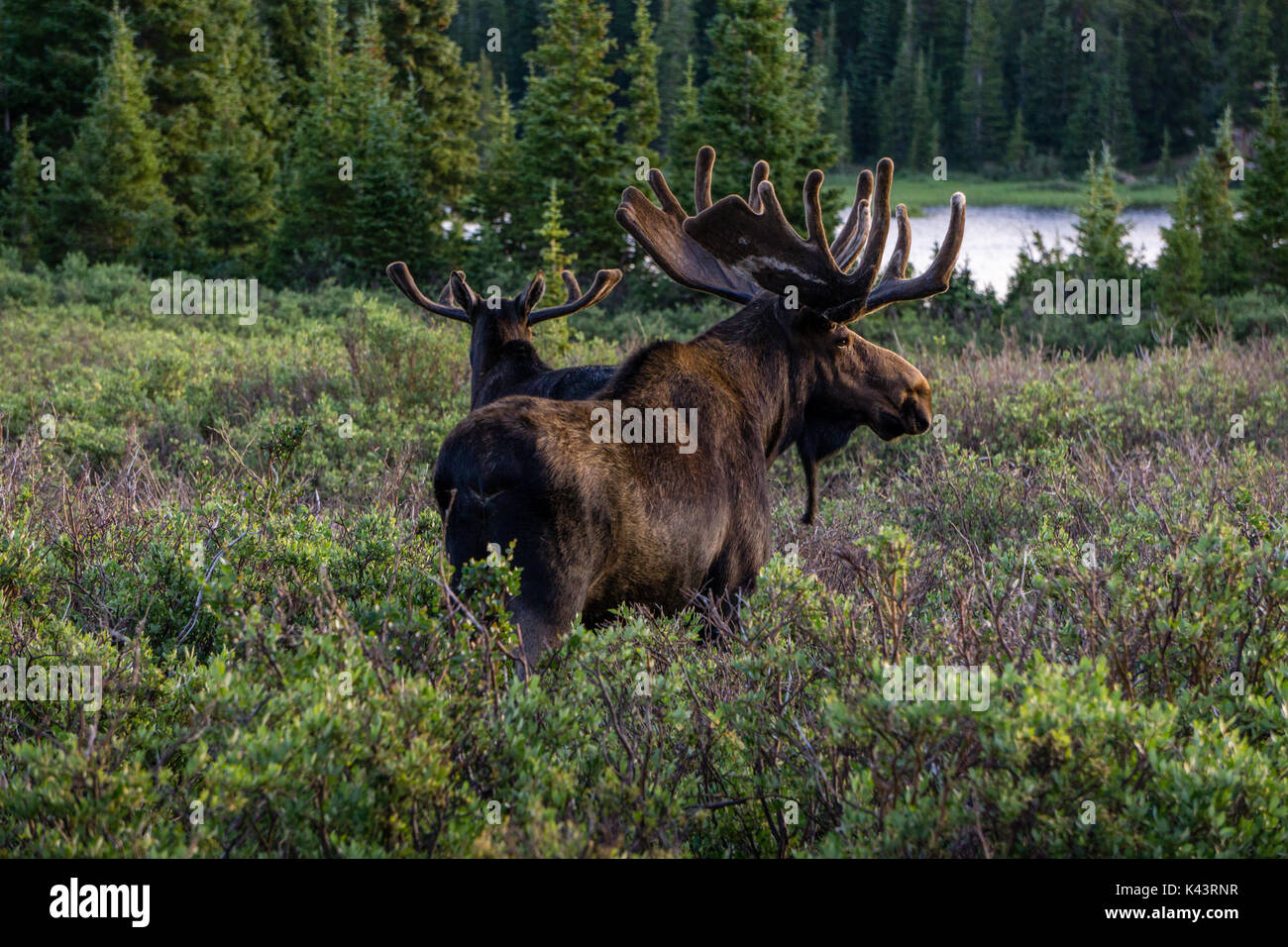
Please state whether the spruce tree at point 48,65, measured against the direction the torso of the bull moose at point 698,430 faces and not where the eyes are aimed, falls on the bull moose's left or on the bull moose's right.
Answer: on the bull moose's left

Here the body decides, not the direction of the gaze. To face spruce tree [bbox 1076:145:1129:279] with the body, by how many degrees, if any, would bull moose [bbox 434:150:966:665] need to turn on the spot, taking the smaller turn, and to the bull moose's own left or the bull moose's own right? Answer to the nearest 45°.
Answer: approximately 45° to the bull moose's own left

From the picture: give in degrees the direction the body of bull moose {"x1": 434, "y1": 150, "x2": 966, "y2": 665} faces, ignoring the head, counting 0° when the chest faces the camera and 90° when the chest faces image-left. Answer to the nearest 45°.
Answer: approximately 225°

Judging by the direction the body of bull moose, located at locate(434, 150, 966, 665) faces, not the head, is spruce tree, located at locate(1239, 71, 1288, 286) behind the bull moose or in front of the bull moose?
in front

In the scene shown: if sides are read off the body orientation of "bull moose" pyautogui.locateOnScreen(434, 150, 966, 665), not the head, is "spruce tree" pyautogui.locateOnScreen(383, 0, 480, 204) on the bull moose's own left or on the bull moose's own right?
on the bull moose's own left
